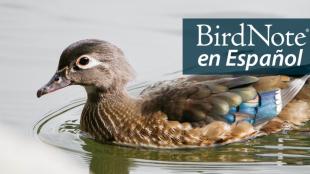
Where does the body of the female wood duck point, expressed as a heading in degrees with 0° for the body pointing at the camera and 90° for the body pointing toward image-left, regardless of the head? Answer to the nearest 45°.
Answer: approximately 90°
